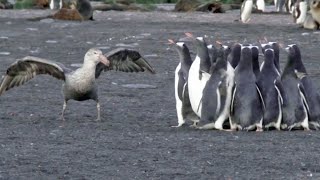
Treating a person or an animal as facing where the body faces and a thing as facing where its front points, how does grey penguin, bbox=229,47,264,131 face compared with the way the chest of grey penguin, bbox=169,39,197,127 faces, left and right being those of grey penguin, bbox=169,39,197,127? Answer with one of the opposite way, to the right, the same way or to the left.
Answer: to the right

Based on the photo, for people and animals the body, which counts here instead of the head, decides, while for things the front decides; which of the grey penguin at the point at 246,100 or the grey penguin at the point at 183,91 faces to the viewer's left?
the grey penguin at the point at 183,91

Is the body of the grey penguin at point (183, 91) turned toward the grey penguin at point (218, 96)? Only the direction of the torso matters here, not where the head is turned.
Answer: no

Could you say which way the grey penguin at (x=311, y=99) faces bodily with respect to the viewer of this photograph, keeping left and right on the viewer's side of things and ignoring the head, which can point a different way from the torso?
facing away from the viewer and to the left of the viewer

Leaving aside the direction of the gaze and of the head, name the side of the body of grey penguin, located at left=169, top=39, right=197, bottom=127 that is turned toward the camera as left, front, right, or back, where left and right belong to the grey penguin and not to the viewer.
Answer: left

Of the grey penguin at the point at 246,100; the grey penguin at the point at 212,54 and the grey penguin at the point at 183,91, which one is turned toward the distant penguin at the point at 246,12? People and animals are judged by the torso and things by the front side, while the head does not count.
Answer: the grey penguin at the point at 246,100

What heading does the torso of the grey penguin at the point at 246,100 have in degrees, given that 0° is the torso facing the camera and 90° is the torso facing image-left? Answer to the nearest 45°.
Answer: approximately 180°
